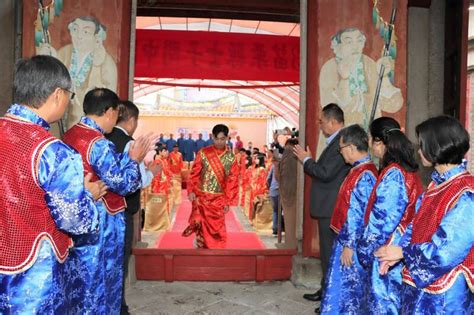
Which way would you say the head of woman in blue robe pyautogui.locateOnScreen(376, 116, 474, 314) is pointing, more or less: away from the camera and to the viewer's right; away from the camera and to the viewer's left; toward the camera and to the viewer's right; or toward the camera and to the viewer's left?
away from the camera and to the viewer's left

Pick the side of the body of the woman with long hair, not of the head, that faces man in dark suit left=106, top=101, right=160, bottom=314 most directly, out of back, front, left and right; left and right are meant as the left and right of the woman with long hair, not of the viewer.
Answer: front

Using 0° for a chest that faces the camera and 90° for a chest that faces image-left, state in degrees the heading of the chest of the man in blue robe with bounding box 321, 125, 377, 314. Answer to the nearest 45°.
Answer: approximately 90°

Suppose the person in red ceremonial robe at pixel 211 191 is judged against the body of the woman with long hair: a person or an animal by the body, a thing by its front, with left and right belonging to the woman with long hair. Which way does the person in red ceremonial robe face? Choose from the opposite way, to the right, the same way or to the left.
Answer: to the left

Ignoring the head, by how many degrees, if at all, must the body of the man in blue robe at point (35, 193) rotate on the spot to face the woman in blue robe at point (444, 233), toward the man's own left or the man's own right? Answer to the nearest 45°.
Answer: approximately 45° to the man's own right

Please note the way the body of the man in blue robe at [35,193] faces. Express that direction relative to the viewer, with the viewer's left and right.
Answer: facing away from the viewer and to the right of the viewer

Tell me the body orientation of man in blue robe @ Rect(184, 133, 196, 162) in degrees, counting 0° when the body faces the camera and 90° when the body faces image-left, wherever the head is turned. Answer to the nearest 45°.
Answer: approximately 0°

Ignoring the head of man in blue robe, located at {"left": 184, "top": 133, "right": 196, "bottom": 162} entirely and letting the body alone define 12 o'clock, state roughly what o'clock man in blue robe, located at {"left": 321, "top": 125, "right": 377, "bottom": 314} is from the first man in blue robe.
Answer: The man in blue robe, located at {"left": 321, "top": 125, "right": 377, "bottom": 314} is roughly at 12 o'clock from the man in blue robe, located at {"left": 184, "top": 133, "right": 196, "bottom": 162}.
